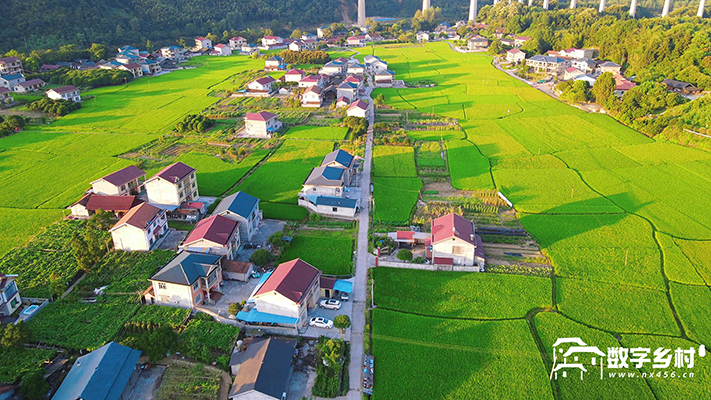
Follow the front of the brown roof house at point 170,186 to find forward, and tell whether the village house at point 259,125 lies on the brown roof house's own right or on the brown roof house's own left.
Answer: on the brown roof house's own left

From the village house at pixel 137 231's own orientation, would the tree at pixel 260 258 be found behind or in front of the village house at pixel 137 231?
in front

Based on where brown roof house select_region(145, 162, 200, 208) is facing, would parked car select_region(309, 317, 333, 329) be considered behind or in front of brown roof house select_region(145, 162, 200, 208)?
in front

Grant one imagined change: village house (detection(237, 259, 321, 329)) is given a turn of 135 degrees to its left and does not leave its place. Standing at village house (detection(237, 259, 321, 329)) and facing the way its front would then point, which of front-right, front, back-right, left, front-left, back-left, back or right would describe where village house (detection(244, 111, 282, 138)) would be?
front

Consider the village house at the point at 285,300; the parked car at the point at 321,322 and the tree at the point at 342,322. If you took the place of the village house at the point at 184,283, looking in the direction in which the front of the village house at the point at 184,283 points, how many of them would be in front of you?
3

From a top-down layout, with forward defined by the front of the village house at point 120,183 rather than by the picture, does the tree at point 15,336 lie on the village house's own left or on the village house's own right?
on the village house's own right

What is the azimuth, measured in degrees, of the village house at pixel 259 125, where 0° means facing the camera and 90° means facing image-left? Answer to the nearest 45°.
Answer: approximately 315°

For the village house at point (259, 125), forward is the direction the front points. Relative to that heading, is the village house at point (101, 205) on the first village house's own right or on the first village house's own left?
on the first village house's own right

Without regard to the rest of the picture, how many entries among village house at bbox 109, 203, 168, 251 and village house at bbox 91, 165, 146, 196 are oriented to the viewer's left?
0

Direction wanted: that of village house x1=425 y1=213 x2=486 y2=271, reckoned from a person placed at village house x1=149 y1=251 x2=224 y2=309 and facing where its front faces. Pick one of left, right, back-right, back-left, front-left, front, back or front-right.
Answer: front-left
